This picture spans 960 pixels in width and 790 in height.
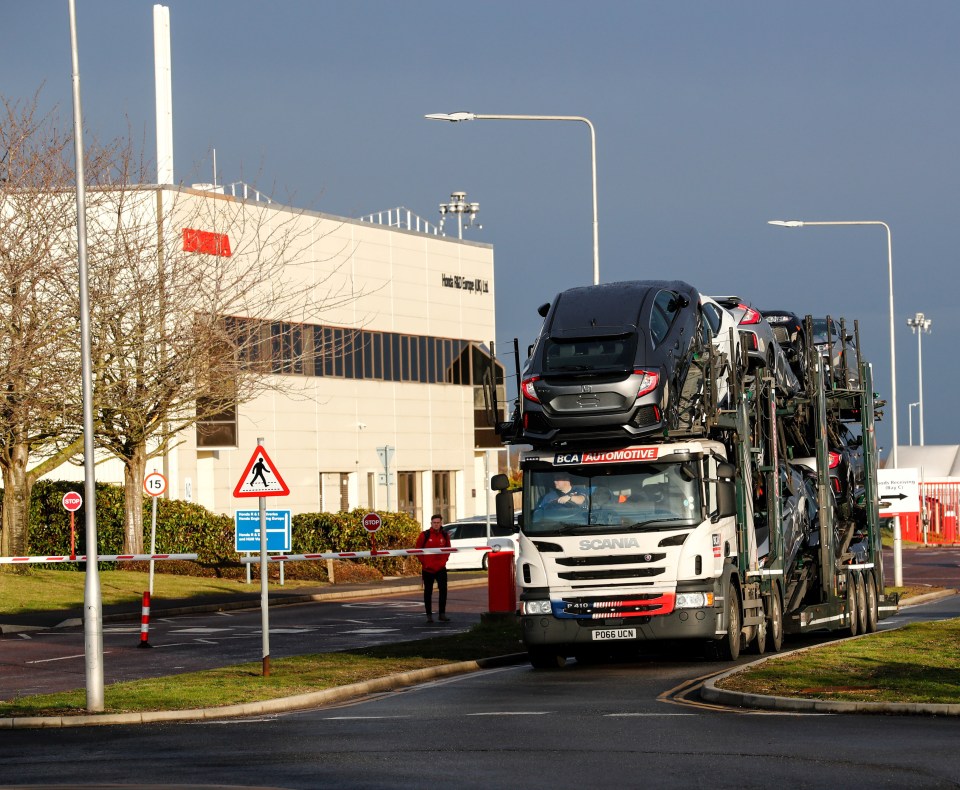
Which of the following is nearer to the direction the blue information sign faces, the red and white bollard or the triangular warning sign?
the triangular warning sign

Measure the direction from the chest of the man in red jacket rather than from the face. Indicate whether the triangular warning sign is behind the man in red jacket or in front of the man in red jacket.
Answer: in front

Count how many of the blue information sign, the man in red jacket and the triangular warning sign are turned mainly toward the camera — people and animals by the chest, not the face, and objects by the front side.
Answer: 3

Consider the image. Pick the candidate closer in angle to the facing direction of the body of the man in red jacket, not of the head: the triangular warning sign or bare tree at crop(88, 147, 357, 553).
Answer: the triangular warning sign

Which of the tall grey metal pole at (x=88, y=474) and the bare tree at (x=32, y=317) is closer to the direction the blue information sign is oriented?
the tall grey metal pole

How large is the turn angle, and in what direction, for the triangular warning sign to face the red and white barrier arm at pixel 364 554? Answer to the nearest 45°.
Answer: approximately 180°

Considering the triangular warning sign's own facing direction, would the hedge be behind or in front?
behind

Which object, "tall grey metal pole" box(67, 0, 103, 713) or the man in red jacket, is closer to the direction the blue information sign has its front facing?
the tall grey metal pole

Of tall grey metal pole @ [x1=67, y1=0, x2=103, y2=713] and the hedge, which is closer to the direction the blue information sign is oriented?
the tall grey metal pole

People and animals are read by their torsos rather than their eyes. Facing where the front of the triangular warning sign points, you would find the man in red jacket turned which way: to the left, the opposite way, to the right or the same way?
the same way

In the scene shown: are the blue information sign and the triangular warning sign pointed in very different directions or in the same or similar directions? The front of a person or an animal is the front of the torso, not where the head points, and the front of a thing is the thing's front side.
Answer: same or similar directions

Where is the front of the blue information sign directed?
toward the camera

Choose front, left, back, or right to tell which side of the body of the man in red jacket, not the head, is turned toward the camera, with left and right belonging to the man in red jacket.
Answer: front

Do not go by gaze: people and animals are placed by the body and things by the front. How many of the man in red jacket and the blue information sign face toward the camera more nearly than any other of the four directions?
2
